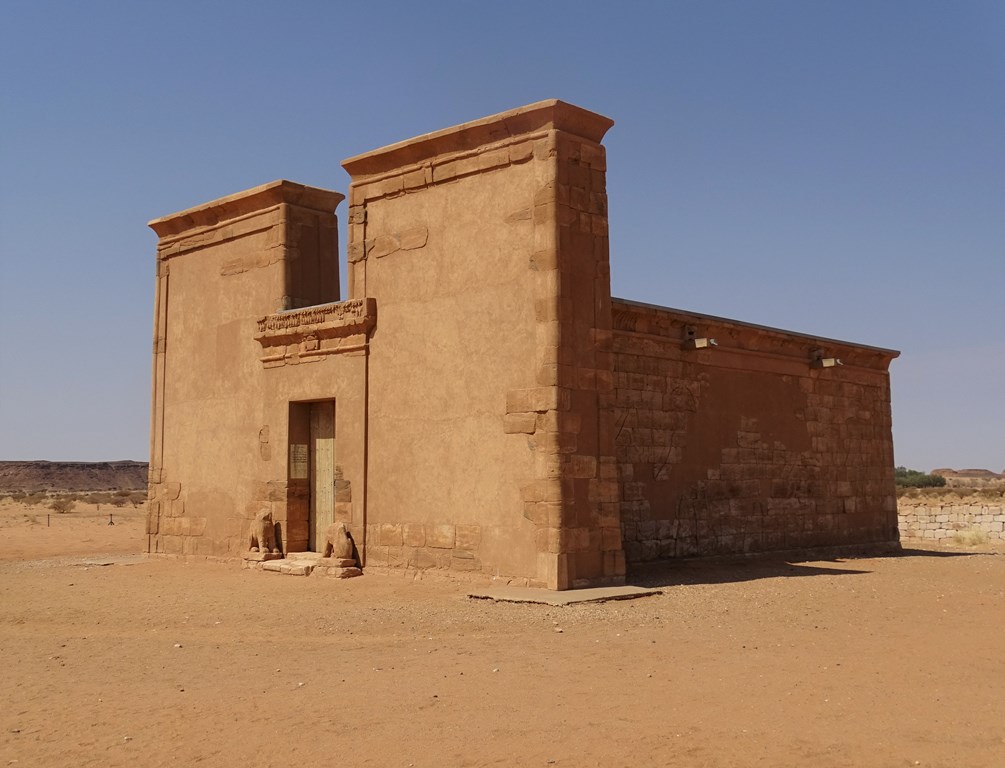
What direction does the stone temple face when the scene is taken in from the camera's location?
facing the viewer and to the left of the viewer

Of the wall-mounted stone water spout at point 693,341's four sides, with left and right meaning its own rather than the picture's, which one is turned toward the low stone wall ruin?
left

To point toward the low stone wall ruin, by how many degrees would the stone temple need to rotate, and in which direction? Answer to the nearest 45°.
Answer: approximately 180°

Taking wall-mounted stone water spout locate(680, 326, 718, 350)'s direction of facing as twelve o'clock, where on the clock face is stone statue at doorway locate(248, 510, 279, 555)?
The stone statue at doorway is roughly at 4 o'clock from the wall-mounted stone water spout.

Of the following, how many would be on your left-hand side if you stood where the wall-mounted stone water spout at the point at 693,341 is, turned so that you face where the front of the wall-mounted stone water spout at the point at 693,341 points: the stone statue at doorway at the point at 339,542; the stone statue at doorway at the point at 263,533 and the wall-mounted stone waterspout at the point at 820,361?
1

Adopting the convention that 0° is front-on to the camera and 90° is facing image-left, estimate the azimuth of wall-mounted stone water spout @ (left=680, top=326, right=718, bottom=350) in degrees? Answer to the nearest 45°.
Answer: approximately 315°

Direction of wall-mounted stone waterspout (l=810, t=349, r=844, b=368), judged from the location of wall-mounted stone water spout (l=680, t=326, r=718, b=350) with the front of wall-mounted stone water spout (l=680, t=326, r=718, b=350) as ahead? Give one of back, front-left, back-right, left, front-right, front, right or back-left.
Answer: left

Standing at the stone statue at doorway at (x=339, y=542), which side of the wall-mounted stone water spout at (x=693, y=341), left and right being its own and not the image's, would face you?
right
